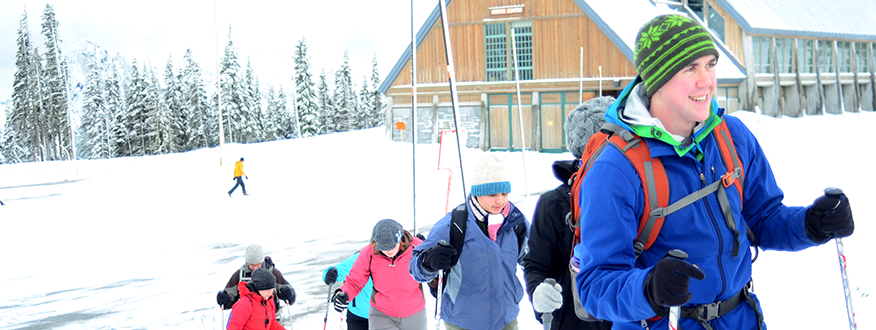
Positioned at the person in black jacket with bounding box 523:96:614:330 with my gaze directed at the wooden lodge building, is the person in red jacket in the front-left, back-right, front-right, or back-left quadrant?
front-left

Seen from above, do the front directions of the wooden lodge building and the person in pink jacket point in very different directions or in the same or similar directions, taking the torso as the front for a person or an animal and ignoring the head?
same or similar directions

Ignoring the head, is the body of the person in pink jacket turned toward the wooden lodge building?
no

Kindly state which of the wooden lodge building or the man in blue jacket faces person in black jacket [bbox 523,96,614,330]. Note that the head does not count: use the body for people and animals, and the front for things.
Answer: the wooden lodge building

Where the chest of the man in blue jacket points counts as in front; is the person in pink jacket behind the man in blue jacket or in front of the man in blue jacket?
behind

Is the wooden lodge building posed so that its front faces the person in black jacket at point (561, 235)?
yes

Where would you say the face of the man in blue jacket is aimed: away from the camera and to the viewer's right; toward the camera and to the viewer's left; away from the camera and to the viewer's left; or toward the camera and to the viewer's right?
toward the camera and to the viewer's right

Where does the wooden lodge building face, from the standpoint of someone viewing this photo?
facing the viewer

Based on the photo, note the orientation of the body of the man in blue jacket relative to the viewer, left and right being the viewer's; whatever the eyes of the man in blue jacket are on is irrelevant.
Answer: facing the viewer and to the right of the viewer

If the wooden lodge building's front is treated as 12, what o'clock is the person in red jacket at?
The person in red jacket is roughly at 12 o'clock from the wooden lodge building.

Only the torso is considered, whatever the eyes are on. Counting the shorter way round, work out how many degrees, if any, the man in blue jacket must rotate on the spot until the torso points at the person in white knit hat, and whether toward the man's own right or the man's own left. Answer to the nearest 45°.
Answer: approximately 180°

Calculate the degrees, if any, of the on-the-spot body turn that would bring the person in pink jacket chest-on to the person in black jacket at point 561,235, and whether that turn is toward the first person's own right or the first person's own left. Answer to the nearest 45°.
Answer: approximately 45° to the first person's own left

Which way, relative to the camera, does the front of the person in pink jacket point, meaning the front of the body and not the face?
toward the camera

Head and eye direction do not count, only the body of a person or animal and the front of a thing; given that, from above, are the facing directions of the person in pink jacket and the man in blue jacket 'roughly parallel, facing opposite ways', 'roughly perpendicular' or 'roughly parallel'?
roughly parallel

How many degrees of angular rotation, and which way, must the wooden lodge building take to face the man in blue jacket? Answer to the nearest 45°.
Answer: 0° — it already faces them

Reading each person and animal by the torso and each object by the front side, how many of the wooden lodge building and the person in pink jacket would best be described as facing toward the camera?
2

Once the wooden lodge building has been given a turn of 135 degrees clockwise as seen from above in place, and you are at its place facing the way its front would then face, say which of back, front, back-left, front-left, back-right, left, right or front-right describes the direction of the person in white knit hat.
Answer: back-left

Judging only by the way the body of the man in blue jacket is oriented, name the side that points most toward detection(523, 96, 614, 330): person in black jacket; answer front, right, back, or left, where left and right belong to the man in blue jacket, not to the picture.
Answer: back

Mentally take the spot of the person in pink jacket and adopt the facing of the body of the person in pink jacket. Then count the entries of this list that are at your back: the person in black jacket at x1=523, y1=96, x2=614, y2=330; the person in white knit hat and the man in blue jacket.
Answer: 0
